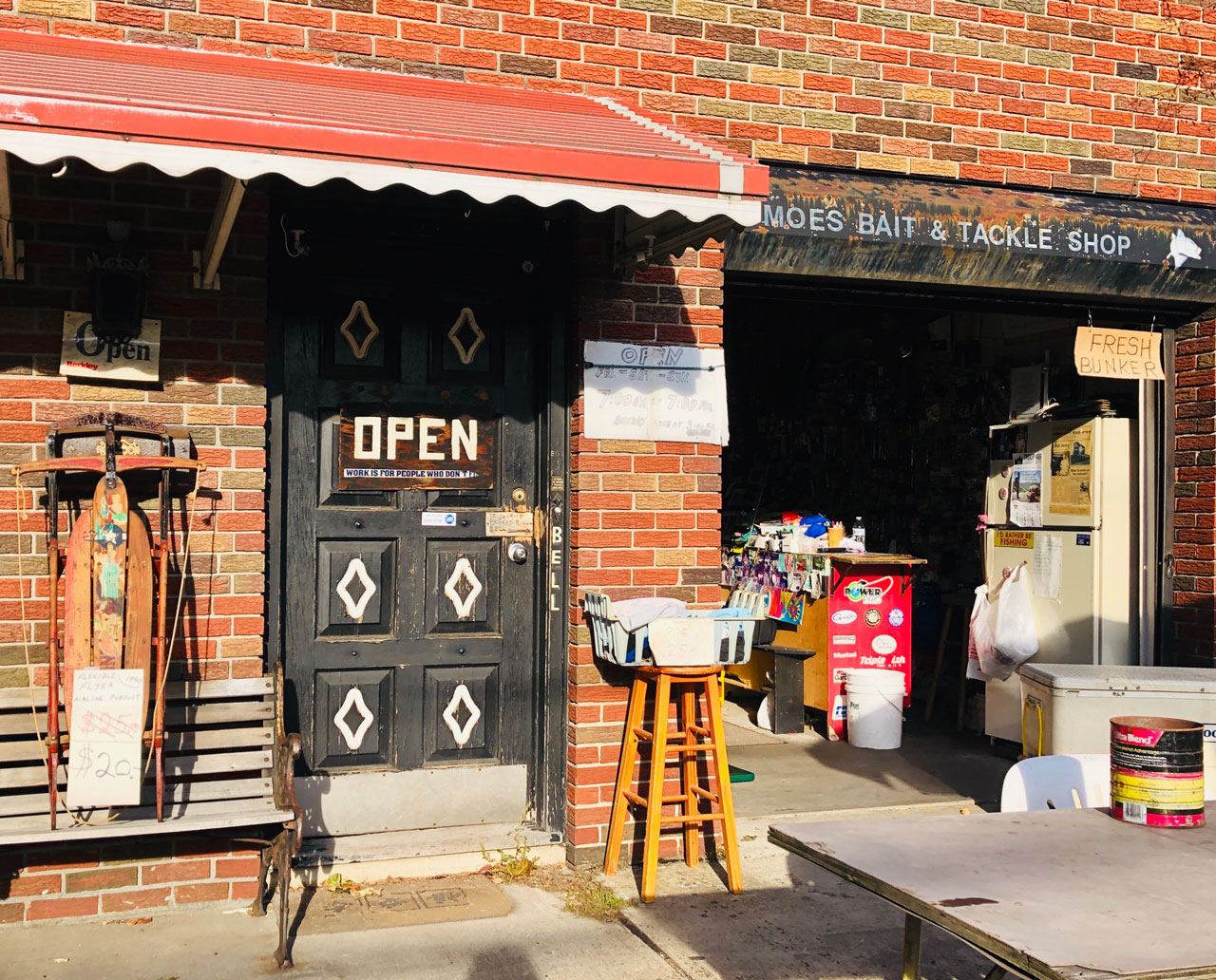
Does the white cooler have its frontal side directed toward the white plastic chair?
yes

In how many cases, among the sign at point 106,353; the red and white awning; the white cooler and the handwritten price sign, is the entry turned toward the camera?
4

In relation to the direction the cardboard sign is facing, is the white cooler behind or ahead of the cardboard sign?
ahead

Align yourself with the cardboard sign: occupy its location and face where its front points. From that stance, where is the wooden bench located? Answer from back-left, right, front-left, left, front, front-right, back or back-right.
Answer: front-right

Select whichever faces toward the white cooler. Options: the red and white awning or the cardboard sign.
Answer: the cardboard sign

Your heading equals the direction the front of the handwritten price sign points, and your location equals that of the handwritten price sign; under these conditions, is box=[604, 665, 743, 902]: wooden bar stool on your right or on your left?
on your left

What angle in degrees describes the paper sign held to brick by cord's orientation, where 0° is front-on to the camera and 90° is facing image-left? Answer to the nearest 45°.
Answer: approximately 0°

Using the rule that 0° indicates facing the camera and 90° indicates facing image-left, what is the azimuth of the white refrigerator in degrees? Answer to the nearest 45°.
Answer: approximately 45°

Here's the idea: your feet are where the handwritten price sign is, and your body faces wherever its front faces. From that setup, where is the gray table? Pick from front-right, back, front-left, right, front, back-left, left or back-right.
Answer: front-left

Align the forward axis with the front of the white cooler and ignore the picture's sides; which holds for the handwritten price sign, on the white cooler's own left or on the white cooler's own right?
on the white cooler's own right

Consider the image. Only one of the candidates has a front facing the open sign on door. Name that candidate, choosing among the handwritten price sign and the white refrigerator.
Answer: the white refrigerator

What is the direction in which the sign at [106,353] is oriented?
toward the camera

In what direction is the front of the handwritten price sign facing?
toward the camera

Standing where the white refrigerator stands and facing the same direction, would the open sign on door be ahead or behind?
ahead

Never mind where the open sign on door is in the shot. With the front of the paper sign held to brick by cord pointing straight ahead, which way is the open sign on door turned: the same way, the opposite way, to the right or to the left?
the same way
